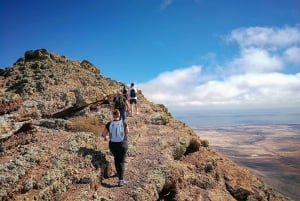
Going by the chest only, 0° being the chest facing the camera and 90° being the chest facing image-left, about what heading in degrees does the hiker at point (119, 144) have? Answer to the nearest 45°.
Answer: approximately 180°
